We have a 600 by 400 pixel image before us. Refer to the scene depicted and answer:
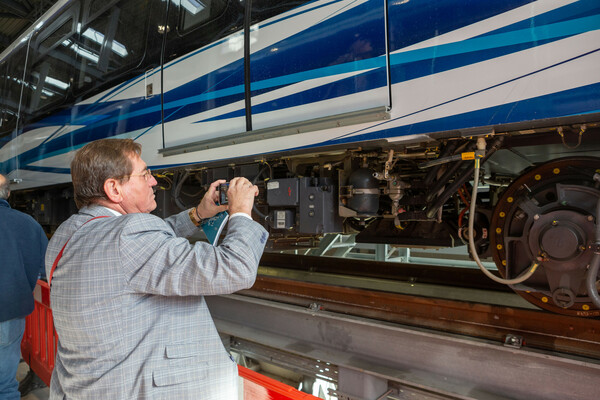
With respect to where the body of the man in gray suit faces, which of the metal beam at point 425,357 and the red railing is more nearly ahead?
the metal beam

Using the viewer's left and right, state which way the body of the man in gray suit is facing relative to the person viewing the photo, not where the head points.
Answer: facing away from the viewer and to the right of the viewer

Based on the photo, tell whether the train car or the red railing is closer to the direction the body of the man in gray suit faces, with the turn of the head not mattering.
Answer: the train car

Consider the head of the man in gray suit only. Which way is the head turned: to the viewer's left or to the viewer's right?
to the viewer's right

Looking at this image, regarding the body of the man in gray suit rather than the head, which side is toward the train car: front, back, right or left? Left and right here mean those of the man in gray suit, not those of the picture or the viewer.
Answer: front

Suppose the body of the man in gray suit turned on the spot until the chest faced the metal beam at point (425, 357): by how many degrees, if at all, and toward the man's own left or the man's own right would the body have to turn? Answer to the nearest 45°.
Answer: approximately 45° to the man's own right
